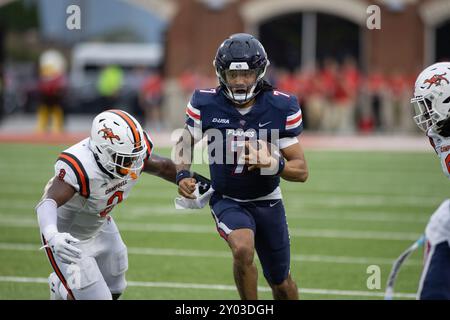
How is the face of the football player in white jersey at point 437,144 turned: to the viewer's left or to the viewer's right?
to the viewer's left

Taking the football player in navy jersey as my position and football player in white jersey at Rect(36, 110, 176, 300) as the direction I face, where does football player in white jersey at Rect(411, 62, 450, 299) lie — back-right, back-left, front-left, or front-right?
back-left

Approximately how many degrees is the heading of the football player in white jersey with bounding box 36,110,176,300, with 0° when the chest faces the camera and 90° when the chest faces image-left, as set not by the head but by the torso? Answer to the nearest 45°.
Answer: approximately 315°

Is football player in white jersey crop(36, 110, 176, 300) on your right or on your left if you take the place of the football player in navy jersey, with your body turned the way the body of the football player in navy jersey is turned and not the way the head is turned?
on your right

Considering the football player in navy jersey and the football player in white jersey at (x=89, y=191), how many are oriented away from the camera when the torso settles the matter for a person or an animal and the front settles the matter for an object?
0

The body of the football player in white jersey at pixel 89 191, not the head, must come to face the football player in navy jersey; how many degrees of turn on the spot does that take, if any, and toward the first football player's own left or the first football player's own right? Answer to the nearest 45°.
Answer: approximately 45° to the first football player's own left

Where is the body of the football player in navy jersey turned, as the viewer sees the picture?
toward the camera

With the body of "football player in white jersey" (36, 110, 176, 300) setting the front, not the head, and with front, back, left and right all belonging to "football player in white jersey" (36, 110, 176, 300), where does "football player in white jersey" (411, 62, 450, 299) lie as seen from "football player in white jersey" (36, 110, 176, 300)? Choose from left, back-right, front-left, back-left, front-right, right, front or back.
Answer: front-left

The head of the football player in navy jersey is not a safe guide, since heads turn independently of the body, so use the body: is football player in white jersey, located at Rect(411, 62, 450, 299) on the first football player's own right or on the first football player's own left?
on the first football player's own left
